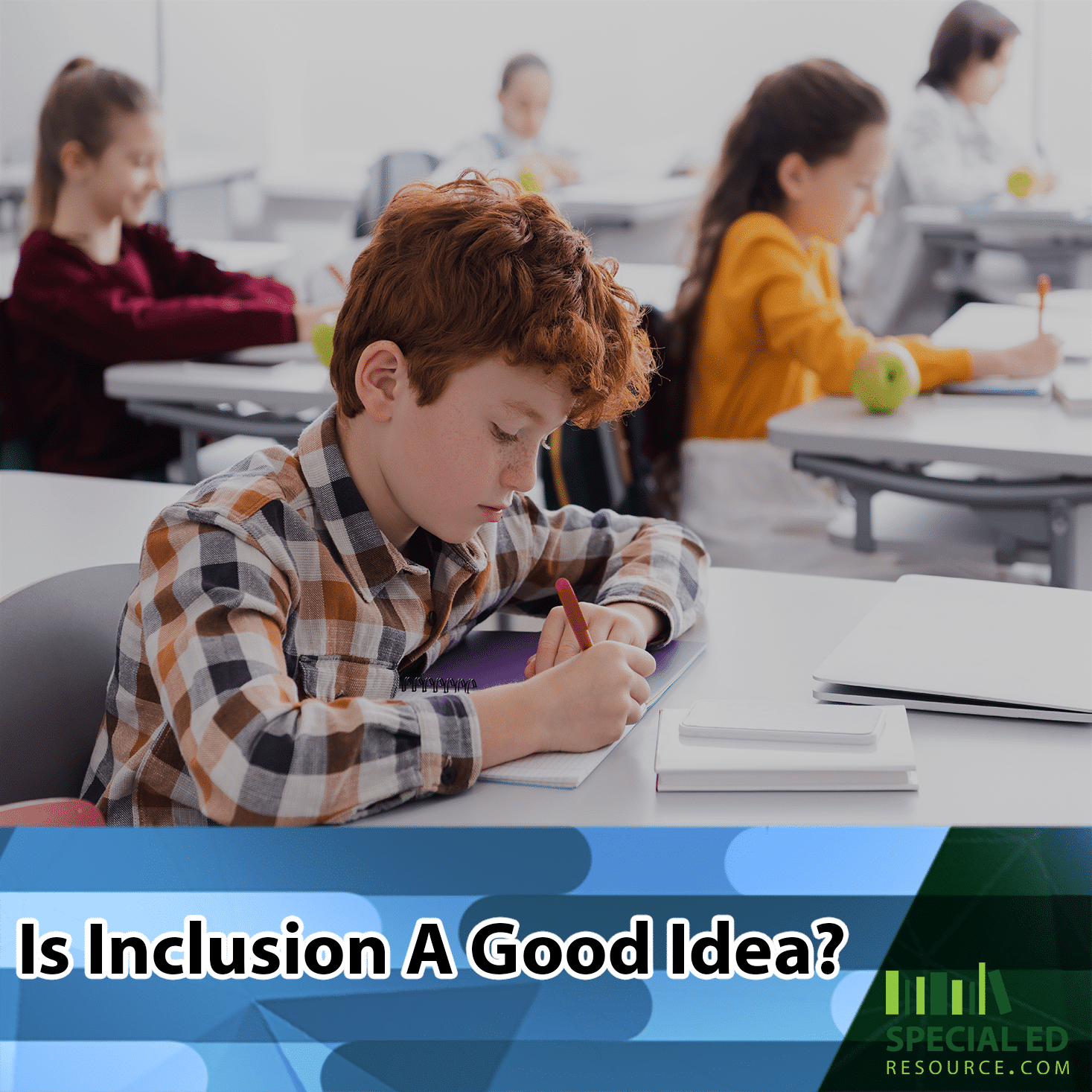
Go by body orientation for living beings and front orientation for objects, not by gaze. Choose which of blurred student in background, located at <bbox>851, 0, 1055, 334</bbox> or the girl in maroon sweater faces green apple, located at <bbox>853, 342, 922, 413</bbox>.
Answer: the girl in maroon sweater

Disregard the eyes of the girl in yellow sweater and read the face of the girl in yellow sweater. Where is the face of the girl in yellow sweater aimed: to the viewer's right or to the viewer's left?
to the viewer's right

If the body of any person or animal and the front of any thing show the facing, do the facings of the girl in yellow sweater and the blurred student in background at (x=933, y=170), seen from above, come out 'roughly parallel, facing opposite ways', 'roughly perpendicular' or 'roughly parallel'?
roughly parallel

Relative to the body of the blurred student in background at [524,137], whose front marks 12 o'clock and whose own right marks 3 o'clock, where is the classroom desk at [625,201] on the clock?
The classroom desk is roughly at 1 o'clock from the blurred student in background.

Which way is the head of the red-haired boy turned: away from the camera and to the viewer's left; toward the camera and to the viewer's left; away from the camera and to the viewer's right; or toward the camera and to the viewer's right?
toward the camera and to the viewer's right

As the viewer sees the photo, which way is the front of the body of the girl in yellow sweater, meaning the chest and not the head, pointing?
to the viewer's right

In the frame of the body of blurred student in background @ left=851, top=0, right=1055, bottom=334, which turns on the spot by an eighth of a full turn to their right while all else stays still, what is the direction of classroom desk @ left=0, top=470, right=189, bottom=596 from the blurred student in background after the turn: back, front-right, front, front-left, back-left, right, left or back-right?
front-right

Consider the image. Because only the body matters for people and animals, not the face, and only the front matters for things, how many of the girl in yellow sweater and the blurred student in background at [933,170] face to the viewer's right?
2

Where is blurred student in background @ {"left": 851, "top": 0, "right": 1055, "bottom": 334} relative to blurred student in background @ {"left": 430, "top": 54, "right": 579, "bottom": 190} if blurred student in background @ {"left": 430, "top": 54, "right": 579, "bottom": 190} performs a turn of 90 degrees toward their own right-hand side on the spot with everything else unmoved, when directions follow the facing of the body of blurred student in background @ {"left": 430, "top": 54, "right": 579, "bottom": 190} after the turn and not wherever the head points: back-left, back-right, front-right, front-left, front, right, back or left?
left

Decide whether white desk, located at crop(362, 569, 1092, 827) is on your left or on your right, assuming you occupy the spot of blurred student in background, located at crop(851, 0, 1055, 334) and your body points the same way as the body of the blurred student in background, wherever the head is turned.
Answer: on your right

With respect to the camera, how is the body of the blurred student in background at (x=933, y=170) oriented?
to the viewer's right

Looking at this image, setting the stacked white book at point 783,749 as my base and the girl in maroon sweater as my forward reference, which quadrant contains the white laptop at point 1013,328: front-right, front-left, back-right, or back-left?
front-right

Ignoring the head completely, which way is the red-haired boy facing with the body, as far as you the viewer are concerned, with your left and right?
facing the viewer and to the right of the viewer
